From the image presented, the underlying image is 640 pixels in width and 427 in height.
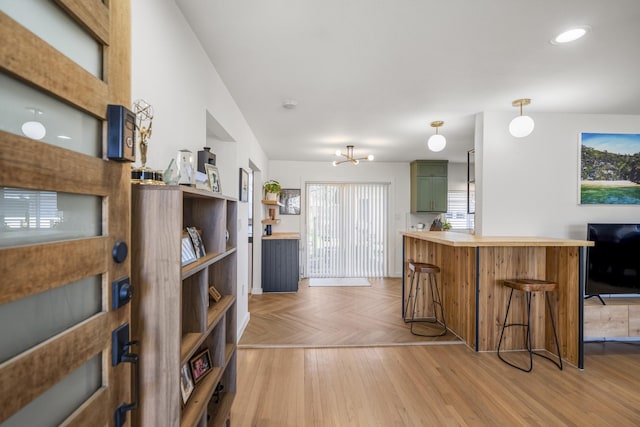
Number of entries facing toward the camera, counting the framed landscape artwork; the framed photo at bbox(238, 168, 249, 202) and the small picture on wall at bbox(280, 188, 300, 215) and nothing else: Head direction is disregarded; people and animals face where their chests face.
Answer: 2

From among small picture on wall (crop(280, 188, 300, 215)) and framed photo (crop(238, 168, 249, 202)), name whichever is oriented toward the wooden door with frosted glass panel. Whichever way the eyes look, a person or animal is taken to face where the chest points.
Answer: the small picture on wall

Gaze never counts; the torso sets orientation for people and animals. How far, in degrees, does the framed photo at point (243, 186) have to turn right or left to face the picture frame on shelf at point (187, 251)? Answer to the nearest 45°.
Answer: approximately 90° to its right

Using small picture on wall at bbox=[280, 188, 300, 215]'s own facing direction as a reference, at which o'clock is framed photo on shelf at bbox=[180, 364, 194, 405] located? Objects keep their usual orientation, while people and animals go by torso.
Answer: The framed photo on shelf is roughly at 12 o'clock from the small picture on wall.

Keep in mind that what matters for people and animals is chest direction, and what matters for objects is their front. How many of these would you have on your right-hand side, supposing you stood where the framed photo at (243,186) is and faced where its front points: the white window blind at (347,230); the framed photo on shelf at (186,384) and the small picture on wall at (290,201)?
1

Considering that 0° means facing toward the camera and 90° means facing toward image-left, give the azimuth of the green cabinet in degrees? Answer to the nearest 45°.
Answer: approximately 0°

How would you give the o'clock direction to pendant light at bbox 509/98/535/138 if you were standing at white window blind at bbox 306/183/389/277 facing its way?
The pendant light is roughly at 11 o'clock from the white window blind.

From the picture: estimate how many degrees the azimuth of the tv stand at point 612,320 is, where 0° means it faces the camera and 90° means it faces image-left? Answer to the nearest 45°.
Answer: approximately 0°

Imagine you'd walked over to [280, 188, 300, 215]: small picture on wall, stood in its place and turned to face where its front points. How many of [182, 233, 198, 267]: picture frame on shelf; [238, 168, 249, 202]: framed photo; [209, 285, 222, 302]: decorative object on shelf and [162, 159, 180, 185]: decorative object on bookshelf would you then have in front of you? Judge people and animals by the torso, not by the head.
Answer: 4

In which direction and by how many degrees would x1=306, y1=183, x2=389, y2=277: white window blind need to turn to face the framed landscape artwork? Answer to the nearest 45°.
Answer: approximately 45° to its left

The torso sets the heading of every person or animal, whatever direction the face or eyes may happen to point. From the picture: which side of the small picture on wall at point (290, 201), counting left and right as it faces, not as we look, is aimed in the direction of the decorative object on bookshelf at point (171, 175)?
front

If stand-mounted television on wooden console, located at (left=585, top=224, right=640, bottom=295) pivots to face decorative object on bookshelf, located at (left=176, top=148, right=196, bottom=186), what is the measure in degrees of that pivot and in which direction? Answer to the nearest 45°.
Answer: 0° — it already faces it

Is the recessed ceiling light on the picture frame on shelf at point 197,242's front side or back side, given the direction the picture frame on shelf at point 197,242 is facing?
on the front side

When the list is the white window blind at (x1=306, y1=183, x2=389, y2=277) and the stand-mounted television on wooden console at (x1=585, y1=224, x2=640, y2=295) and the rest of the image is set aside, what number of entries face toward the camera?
2
